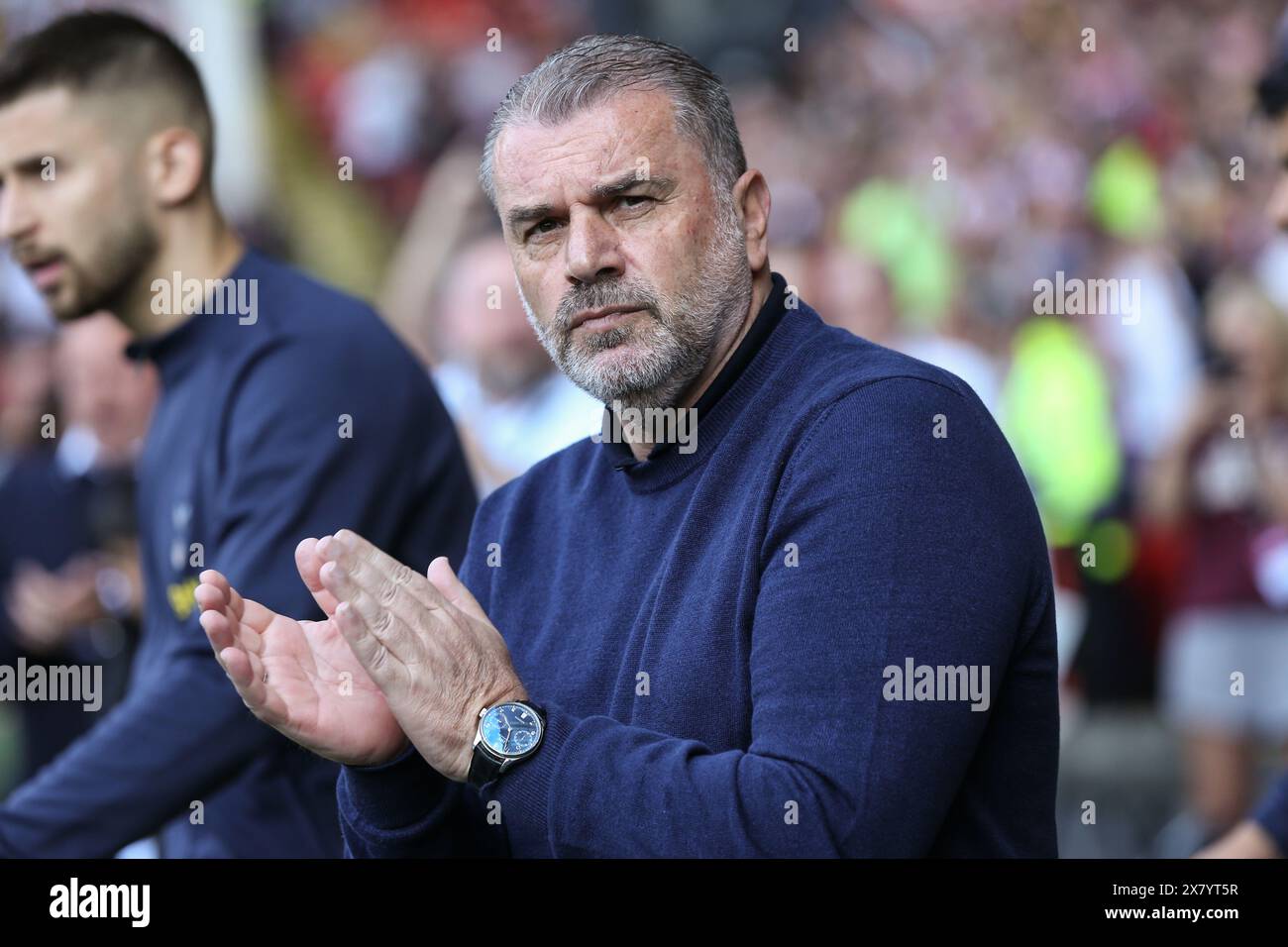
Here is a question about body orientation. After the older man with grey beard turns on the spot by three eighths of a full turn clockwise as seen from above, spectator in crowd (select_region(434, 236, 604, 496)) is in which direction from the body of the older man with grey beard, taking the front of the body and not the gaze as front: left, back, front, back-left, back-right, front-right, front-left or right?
front

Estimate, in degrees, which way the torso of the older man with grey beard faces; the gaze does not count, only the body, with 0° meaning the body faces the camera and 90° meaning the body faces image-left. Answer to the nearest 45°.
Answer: approximately 45°

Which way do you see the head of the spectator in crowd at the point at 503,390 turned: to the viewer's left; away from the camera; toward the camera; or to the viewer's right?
toward the camera

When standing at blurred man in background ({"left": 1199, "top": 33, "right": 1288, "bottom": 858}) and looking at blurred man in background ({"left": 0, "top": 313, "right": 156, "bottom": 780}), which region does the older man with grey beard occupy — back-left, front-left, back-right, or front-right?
front-left

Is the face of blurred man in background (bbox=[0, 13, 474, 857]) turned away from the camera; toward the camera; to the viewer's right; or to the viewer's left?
to the viewer's left

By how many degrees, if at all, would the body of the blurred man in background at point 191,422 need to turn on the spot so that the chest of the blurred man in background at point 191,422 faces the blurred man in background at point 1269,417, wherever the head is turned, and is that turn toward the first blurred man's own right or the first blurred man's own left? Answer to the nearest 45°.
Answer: approximately 180°

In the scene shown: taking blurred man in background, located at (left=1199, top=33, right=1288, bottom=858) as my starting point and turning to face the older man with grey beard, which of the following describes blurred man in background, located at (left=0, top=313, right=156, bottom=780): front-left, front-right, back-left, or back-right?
front-right

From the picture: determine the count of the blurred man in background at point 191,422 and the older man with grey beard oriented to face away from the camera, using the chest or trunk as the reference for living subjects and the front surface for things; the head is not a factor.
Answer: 0

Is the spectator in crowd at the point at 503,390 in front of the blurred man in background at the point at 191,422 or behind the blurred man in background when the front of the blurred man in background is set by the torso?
behind

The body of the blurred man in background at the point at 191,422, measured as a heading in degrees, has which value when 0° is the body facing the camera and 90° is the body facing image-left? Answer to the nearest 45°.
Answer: approximately 45°
